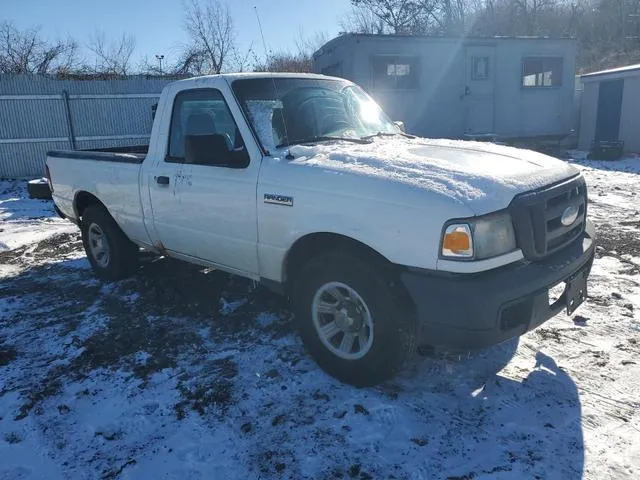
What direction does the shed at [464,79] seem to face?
toward the camera

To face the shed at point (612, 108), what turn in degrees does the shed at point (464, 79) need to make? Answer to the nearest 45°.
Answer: approximately 90° to its left

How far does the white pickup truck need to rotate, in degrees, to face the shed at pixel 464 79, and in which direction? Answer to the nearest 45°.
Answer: approximately 135° to its left

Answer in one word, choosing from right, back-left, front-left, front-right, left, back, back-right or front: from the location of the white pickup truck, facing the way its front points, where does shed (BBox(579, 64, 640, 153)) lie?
left

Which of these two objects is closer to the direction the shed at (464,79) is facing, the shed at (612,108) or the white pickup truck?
the white pickup truck

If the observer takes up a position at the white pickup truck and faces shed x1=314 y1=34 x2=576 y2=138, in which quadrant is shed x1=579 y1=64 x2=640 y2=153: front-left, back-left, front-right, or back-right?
front-right

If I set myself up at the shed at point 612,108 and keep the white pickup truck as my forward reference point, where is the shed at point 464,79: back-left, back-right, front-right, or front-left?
front-right

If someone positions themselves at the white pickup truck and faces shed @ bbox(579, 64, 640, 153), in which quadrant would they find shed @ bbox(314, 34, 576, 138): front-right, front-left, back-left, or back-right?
front-left

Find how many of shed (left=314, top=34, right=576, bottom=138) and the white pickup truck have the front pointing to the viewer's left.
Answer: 0

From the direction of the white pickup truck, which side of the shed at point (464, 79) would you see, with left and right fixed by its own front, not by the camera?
front

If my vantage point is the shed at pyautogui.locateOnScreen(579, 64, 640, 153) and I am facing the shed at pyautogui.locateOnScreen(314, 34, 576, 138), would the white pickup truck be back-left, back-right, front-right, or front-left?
front-left

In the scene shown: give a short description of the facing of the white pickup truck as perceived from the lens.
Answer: facing the viewer and to the right of the viewer
